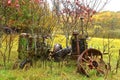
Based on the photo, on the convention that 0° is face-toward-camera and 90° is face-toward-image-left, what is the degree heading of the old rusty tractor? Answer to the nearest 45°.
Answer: approximately 45°

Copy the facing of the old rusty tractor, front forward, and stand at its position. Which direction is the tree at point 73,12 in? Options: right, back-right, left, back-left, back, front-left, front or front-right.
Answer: back-right
